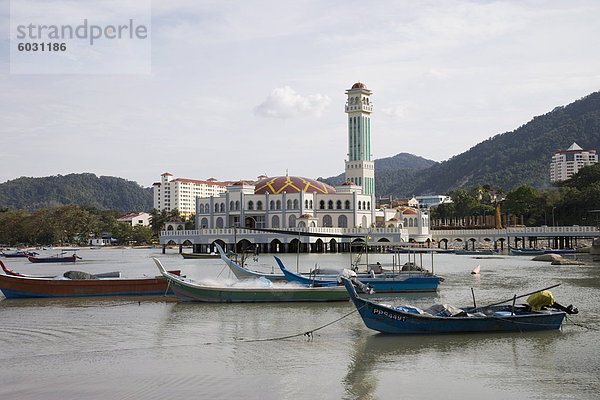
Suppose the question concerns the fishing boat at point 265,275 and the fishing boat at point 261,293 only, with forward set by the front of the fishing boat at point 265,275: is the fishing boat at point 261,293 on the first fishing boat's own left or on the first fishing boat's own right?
on the first fishing boat's own left

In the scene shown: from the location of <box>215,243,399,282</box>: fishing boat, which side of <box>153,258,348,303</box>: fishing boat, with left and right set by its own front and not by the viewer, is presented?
right

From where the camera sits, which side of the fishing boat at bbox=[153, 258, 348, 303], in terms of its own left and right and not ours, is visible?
left

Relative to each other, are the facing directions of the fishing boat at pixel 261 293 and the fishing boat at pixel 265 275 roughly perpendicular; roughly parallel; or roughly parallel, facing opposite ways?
roughly parallel

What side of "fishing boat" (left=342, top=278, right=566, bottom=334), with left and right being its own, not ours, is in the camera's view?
left

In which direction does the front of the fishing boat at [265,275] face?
to the viewer's left

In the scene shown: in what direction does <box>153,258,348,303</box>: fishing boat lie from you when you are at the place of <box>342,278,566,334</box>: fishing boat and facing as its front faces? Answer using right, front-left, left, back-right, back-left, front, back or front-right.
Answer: front-right

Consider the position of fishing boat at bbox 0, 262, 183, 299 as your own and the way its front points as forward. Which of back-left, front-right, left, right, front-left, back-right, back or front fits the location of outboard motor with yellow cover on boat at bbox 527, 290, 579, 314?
back-left

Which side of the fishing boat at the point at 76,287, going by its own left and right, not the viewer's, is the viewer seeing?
left

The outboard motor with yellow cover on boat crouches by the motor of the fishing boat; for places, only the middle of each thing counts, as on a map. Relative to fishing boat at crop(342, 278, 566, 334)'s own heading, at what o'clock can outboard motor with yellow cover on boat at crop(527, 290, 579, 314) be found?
The outboard motor with yellow cover on boat is roughly at 5 o'clock from the fishing boat.

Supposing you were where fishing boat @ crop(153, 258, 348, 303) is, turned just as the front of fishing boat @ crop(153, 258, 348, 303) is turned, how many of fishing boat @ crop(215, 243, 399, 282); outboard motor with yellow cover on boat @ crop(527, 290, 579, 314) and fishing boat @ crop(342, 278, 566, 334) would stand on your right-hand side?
1

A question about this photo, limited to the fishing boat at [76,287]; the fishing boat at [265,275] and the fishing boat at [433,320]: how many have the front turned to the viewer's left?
3

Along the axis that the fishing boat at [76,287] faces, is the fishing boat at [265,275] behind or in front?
behind

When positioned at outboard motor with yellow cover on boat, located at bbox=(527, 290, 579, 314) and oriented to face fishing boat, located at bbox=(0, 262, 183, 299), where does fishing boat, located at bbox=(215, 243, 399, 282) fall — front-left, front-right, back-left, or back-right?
front-right
